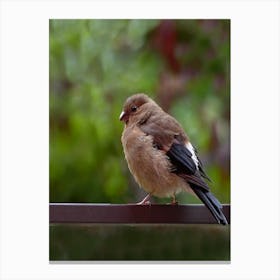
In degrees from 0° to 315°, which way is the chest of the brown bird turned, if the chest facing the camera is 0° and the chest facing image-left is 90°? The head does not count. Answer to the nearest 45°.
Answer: approximately 90°
